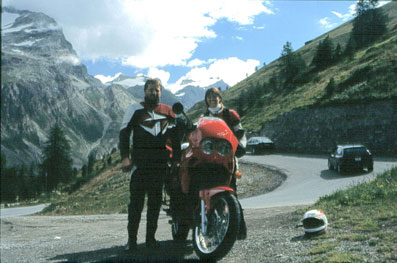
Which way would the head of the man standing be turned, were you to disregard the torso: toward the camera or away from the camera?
toward the camera

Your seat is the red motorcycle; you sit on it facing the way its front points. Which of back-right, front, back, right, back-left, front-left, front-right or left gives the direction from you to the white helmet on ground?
left

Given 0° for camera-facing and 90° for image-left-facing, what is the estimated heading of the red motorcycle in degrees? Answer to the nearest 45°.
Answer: approximately 315°

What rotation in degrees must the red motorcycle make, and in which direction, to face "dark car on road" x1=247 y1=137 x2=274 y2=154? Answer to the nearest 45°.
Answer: approximately 135° to its left

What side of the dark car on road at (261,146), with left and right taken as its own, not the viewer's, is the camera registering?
right

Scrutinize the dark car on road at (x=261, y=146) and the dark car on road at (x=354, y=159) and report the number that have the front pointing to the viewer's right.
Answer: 1
